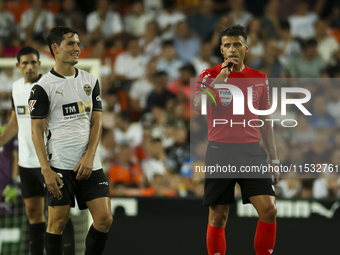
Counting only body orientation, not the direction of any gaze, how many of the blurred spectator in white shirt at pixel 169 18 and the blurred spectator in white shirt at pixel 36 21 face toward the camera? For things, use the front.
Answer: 2

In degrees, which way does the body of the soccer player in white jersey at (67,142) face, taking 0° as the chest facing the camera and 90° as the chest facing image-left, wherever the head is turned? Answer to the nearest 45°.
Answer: approximately 315°

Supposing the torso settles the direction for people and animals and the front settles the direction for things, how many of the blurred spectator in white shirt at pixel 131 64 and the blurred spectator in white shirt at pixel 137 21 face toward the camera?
2

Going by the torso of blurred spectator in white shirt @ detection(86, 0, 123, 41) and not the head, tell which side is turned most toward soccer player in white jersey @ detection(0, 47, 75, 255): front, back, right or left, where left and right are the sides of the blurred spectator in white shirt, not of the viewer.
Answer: front

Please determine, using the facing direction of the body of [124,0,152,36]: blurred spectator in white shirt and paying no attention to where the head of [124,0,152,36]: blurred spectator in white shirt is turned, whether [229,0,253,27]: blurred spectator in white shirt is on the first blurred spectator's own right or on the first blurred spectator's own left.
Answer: on the first blurred spectator's own left

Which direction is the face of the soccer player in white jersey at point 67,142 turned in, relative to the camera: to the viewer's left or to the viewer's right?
to the viewer's right

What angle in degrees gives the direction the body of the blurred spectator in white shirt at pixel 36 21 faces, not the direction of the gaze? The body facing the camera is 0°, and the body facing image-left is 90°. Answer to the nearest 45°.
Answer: approximately 0°
